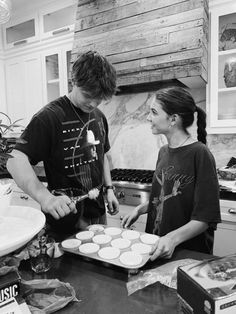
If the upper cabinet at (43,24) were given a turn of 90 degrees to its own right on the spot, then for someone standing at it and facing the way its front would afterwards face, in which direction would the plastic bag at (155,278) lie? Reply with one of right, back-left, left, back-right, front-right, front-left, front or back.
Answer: back-left

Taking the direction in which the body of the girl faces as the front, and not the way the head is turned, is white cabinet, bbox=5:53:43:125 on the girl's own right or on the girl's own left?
on the girl's own right

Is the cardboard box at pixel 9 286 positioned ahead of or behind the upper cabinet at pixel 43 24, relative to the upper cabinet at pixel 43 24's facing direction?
ahead

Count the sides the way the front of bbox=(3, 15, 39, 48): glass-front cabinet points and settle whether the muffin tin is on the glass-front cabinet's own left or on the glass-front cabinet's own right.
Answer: on the glass-front cabinet's own left

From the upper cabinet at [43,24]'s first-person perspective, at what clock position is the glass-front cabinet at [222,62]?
The glass-front cabinet is roughly at 9 o'clock from the upper cabinet.

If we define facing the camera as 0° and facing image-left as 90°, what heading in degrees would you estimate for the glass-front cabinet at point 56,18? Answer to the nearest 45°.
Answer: approximately 45°

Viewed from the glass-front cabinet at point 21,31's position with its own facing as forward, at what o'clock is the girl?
The girl is roughly at 10 o'clock from the glass-front cabinet.

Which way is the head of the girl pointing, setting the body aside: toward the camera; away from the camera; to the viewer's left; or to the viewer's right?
to the viewer's left

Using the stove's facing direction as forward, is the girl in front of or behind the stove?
in front
